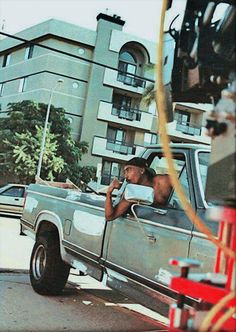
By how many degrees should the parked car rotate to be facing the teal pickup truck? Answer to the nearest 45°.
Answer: approximately 90° to its left

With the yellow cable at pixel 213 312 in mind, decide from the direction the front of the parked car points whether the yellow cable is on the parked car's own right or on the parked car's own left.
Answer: on the parked car's own left

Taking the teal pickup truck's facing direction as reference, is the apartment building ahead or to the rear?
to the rear

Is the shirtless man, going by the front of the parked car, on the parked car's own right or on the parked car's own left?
on the parked car's own left

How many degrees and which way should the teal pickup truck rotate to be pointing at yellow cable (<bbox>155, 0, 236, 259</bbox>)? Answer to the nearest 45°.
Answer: approximately 45° to its right

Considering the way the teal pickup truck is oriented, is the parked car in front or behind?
behind

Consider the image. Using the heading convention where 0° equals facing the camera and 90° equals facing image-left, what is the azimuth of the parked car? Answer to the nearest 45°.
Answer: approximately 90°

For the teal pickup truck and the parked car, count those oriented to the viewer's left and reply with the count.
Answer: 1

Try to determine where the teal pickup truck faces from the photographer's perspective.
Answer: facing the viewer and to the right of the viewer

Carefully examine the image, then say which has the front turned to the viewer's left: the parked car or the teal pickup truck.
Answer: the parked car

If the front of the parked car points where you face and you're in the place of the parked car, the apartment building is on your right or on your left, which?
on your right

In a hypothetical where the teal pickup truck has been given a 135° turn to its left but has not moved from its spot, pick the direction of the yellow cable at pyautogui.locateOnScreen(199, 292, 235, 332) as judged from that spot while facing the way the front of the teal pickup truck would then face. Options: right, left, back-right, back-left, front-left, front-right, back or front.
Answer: back
